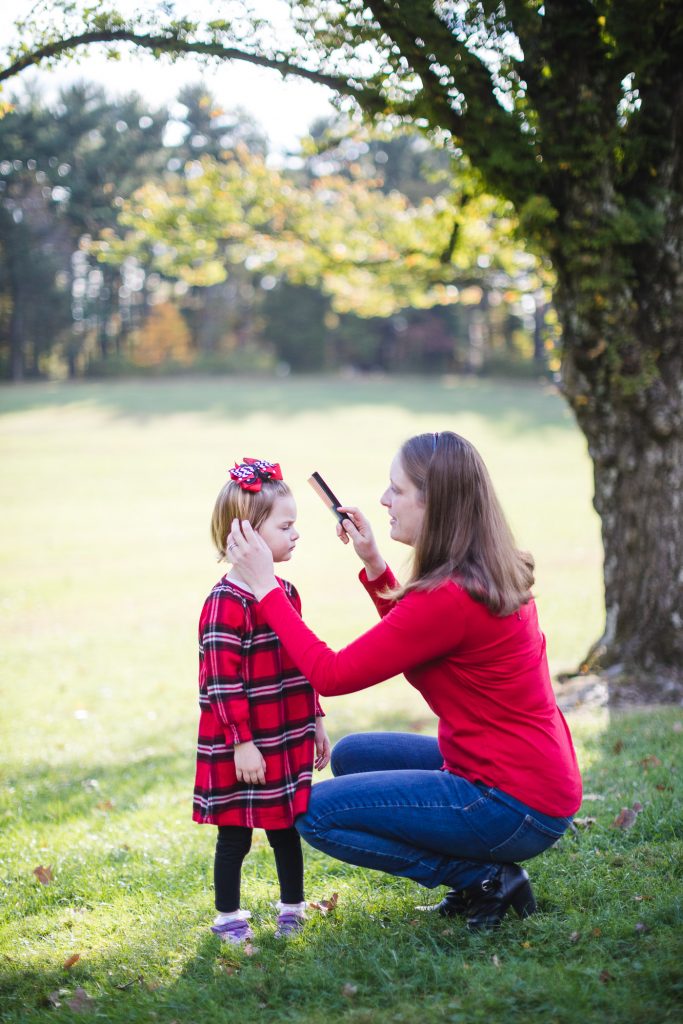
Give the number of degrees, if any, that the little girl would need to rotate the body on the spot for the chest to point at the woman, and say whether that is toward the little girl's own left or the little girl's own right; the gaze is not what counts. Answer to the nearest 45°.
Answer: approximately 45° to the little girl's own left

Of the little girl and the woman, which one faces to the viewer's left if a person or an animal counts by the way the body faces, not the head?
the woman

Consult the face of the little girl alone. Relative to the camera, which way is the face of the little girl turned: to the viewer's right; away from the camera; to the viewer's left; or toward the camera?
to the viewer's right

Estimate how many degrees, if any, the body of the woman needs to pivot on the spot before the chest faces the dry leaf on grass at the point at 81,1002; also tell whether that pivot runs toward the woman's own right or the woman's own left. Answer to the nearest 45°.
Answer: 0° — they already face it

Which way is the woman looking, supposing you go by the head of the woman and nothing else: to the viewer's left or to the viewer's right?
to the viewer's left

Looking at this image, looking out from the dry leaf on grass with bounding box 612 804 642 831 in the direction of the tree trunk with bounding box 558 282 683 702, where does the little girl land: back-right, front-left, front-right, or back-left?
back-left

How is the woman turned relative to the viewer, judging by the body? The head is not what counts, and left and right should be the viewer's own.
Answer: facing to the left of the viewer

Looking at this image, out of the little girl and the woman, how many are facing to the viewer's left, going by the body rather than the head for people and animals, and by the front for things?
1

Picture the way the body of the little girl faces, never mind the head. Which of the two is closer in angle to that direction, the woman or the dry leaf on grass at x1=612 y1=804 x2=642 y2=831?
the woman
